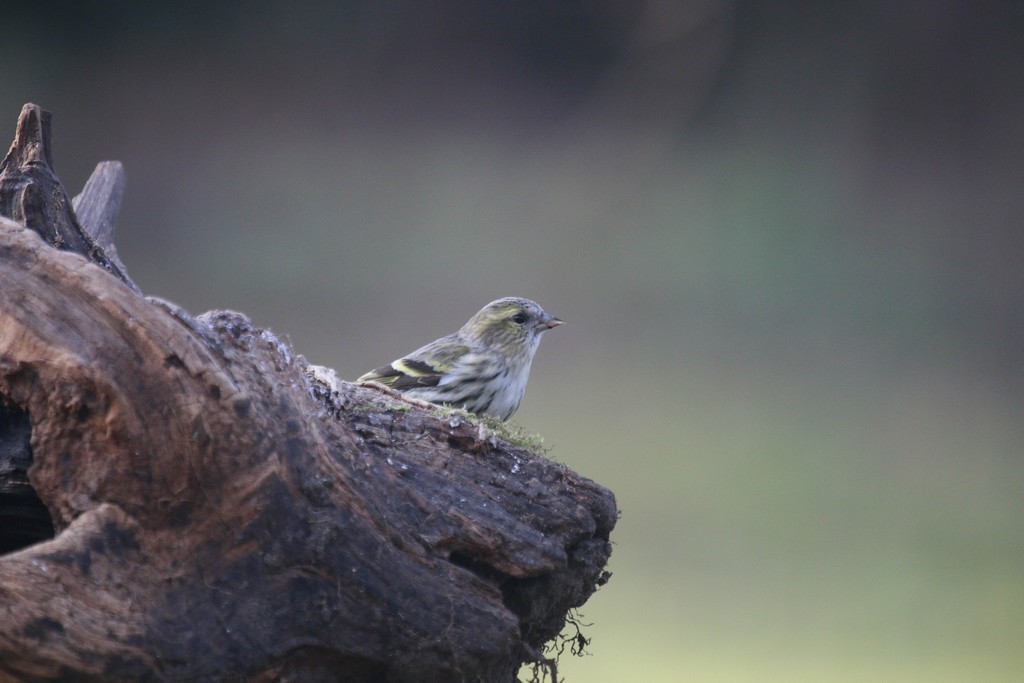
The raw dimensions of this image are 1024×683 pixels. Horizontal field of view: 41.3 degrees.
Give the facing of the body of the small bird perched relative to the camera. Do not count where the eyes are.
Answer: to the viewer's right
